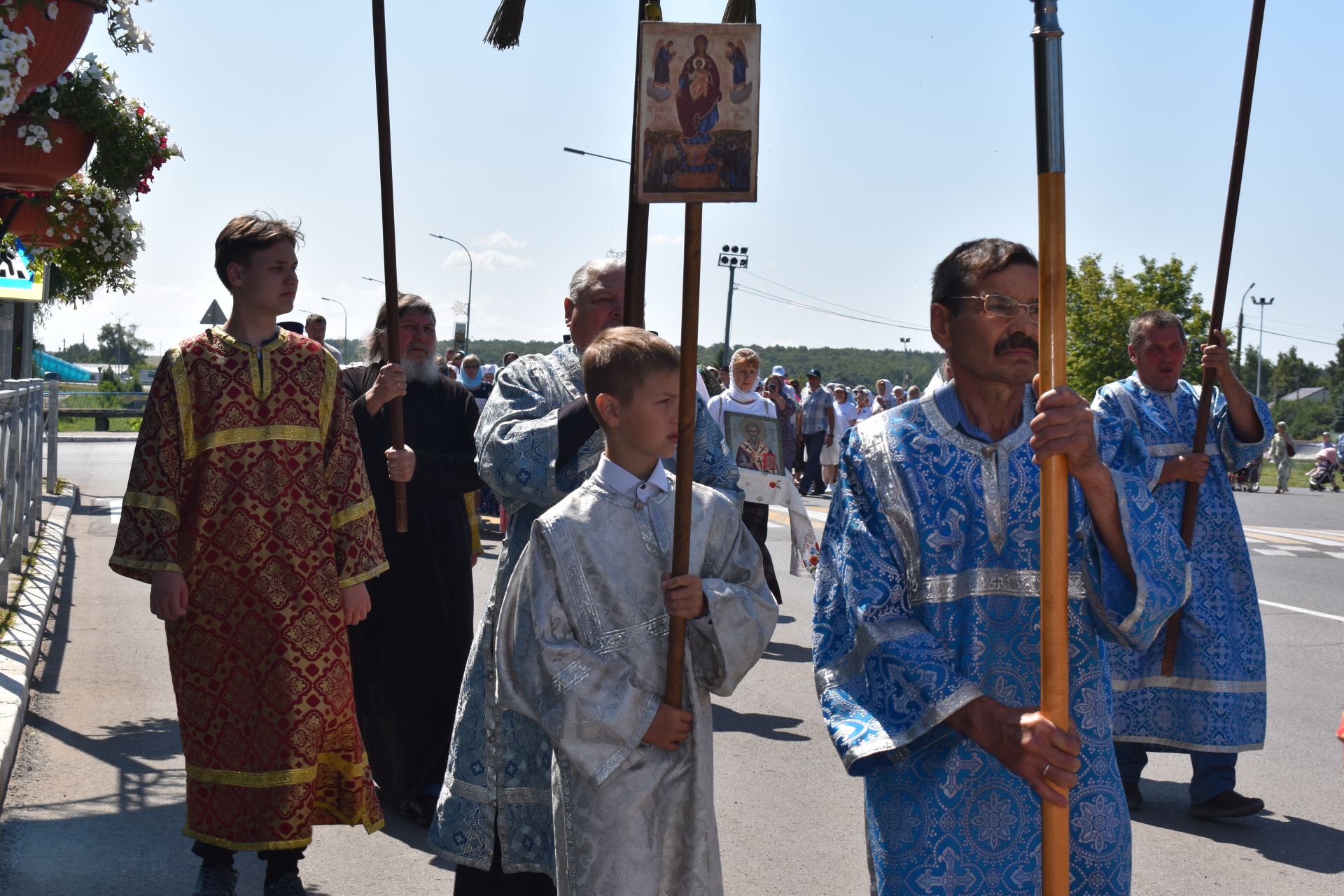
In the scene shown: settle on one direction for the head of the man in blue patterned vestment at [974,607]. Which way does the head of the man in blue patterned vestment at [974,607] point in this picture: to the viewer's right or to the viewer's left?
to the viewer's right

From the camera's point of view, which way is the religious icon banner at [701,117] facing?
toward the camera

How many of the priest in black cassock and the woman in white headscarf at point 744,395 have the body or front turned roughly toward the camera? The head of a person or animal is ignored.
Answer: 2

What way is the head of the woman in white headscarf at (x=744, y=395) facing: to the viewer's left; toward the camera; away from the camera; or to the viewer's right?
toward the camera

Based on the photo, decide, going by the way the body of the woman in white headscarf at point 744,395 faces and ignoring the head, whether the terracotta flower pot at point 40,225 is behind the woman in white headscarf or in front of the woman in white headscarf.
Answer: in front

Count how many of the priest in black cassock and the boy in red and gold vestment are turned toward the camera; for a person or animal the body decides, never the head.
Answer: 2

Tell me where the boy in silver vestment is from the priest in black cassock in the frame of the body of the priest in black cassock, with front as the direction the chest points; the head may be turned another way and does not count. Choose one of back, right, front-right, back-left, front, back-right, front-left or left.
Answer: front

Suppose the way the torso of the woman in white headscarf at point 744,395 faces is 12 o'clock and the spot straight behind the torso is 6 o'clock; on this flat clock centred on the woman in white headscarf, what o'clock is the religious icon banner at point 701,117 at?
The religious icon banner is roughly at 12 o'clock from the woman in white headscarf.

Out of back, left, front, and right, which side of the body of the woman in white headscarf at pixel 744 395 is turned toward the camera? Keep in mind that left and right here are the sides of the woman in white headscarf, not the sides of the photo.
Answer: front

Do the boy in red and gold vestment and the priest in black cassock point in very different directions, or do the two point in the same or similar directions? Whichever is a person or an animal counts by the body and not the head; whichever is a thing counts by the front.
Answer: same or similar directions

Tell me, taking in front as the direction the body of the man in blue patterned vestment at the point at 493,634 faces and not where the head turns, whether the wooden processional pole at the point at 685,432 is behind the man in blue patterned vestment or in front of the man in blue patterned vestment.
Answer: in front

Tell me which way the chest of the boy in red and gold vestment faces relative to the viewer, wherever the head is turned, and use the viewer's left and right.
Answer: facing the viewer

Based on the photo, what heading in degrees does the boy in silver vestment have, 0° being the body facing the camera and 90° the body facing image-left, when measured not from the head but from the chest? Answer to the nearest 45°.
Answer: approximately 315°

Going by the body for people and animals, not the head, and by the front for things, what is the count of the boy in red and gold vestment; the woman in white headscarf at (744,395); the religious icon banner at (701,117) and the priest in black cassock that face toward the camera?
4

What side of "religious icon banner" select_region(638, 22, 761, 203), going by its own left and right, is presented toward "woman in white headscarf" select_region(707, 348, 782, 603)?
back
